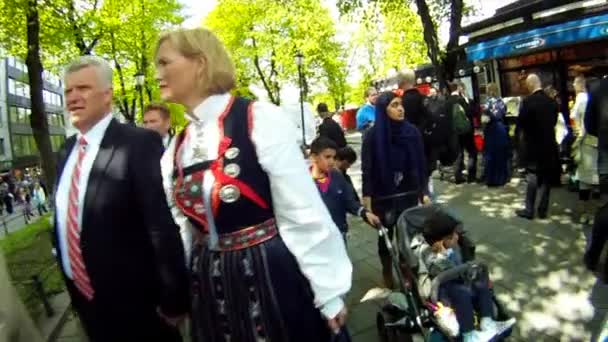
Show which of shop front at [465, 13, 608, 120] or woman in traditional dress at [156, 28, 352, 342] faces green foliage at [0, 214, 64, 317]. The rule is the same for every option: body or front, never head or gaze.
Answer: the shop front

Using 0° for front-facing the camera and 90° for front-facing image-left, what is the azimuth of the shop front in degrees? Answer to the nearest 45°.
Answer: approximately 45°

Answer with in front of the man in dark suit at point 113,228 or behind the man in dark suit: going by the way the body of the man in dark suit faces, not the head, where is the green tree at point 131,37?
behind

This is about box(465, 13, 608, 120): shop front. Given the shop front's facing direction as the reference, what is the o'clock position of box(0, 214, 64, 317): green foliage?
The green foliage is roughly at 12 o'clock from the shop front.

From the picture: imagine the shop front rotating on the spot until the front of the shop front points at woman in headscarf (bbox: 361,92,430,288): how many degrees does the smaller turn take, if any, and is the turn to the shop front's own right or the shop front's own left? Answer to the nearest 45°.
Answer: approximately 45° to the shop front's own left

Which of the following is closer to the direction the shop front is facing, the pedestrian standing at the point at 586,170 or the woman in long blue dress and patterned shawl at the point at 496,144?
the woman in long blue dress and patterned shawl

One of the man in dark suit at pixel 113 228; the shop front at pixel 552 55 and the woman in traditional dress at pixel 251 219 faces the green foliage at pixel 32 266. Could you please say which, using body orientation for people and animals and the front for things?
the shop front

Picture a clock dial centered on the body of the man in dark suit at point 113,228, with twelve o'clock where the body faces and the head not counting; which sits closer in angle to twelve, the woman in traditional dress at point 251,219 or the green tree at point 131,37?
the woman in traditional dress
